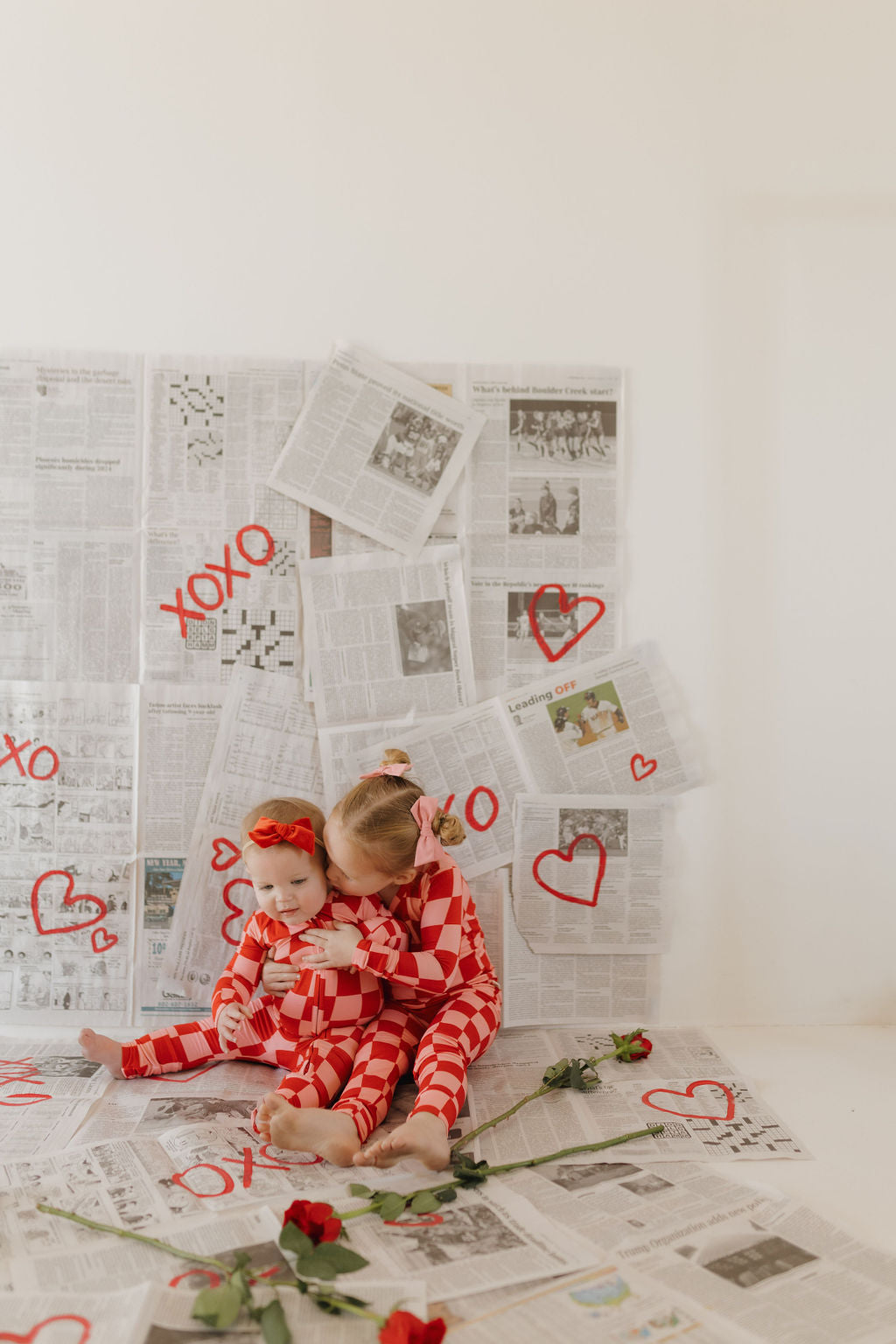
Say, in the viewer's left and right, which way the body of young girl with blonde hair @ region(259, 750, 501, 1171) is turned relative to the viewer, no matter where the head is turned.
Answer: facing the viewer and to the left of the viewer

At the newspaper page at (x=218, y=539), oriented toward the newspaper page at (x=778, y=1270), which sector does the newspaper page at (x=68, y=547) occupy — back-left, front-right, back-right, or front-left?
back-right

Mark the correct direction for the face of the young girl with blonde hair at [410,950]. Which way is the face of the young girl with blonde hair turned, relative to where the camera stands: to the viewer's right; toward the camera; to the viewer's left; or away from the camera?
to the viewer's left
